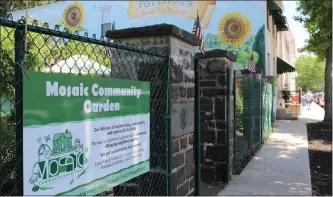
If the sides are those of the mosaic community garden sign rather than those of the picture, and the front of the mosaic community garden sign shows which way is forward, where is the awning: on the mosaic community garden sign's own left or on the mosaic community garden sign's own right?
on the mosaic community garden sign's own left

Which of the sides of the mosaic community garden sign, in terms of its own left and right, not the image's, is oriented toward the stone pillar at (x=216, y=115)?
left

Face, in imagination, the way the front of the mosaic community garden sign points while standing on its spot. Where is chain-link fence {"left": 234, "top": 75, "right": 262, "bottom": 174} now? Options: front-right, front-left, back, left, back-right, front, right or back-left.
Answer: left

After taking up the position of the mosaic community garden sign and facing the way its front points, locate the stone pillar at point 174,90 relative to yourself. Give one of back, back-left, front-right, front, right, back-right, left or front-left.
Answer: left

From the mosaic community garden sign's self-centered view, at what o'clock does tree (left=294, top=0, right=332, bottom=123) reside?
The tree is roughly at 9 o'clock from the mosaic community garden sign.

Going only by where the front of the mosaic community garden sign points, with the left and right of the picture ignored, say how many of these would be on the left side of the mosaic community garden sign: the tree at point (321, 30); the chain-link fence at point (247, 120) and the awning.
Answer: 3

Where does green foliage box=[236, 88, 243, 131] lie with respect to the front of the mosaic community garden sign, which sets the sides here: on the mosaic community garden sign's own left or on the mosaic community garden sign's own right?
on the mosaic community garden sign's own left

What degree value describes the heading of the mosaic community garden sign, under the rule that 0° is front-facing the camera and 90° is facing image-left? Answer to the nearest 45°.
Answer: approximately 315°
